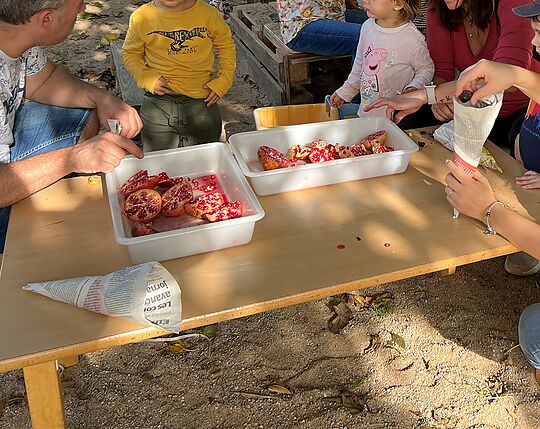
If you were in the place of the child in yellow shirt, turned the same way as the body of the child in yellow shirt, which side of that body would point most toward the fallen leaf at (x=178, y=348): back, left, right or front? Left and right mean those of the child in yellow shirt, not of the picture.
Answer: front

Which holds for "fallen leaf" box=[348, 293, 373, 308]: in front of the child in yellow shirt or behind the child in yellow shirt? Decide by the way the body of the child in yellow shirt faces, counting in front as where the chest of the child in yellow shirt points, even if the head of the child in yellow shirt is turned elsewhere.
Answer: in front

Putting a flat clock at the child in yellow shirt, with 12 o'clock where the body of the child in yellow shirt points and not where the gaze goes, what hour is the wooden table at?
The wooden table is roughly at 12 o'clock from the child in yellow shirt.

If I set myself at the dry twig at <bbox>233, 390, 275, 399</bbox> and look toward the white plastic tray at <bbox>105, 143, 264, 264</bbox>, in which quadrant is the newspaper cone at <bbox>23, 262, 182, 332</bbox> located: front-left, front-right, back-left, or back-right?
front-left

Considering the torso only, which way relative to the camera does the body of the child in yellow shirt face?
toward the camera

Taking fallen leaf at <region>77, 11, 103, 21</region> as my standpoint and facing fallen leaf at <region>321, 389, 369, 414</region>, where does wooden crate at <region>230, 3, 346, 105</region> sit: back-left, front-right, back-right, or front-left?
front-left

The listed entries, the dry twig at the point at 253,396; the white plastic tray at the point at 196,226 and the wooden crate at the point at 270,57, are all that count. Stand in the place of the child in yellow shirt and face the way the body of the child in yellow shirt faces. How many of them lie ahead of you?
2

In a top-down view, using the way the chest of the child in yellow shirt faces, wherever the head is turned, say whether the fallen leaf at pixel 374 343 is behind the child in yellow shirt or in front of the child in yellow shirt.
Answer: in front

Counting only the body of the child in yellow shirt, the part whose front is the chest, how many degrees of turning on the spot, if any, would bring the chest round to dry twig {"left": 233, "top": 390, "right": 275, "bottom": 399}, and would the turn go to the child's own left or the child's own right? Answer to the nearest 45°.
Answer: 0° — they already face it

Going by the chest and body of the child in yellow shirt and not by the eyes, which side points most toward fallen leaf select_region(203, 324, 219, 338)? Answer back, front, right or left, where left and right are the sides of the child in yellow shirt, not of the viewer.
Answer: front

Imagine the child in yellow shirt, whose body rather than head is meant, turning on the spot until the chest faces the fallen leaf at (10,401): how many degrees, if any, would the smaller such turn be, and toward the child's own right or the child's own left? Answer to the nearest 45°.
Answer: approximately 45° to the child's own right

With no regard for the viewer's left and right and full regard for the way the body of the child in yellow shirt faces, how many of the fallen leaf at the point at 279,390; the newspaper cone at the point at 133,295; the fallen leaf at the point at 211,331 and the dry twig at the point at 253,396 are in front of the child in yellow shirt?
4

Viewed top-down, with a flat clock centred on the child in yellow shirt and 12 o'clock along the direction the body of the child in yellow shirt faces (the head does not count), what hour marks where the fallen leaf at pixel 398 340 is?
The fallen leaf is roughly at 11 o'clock from the child in yellow shirt.
